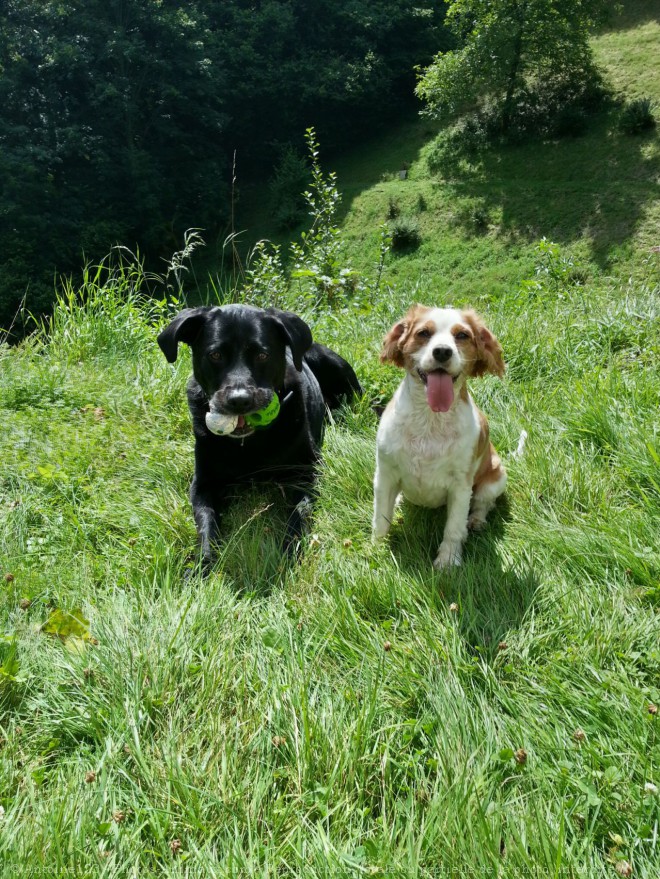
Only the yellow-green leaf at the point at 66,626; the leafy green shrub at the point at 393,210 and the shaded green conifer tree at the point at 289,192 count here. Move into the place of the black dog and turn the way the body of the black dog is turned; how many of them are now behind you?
2

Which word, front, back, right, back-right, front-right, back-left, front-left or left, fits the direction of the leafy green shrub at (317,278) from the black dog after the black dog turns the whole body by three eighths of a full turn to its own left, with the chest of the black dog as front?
front-left

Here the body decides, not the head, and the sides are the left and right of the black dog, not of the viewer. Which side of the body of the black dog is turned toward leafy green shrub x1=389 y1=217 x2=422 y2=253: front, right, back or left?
back

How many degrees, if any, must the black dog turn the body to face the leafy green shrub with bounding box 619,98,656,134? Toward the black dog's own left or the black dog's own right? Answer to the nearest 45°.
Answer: approximately 135° to the black dog's own left

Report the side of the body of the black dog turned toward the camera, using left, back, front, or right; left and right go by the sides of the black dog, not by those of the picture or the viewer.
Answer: front

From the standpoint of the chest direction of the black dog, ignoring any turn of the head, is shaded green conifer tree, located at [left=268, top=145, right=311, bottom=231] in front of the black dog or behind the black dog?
behind

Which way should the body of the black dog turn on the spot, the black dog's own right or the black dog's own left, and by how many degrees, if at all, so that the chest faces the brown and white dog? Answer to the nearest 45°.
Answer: approximately 45° to the black dog's own left

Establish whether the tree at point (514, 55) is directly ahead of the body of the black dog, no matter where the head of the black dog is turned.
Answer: no
